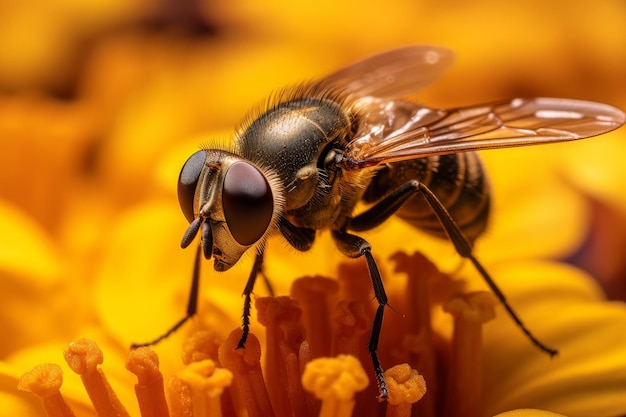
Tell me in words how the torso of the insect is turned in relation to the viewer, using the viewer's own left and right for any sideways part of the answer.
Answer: facing the viewer and to the left of the viewer
